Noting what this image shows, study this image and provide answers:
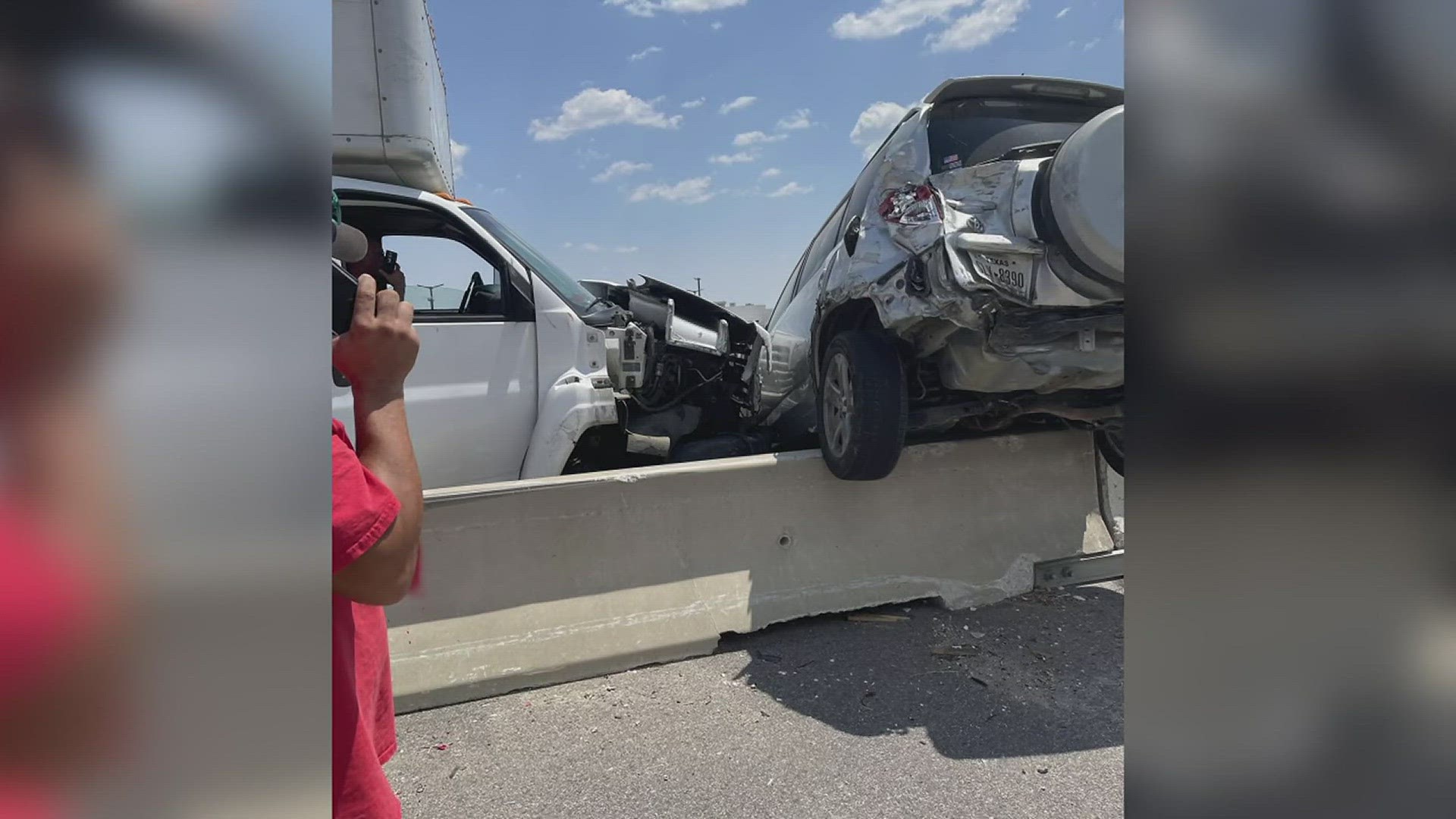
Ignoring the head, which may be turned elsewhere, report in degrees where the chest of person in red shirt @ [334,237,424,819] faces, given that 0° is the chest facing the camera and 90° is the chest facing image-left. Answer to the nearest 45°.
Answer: approximately 225°

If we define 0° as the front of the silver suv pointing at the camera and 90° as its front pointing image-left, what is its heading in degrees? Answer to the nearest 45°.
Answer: approximately 135°

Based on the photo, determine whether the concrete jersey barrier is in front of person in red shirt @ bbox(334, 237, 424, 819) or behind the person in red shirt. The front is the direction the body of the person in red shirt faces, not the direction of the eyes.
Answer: in front
